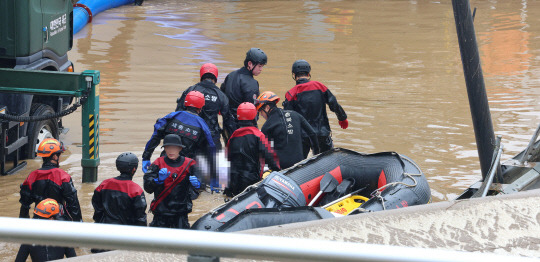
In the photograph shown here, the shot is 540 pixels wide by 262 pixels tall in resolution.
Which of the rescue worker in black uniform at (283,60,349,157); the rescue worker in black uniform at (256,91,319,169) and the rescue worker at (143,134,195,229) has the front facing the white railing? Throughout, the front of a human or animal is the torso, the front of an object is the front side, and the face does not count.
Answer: the rescue worker

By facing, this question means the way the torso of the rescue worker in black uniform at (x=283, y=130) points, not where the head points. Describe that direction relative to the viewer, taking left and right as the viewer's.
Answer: facing away from the viewer and to the left of the viewer

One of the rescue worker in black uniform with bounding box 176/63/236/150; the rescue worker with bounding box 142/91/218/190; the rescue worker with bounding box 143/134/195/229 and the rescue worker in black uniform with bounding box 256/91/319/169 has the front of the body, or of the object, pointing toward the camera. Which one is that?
the rescue worker with bounding box 143/134/195/229

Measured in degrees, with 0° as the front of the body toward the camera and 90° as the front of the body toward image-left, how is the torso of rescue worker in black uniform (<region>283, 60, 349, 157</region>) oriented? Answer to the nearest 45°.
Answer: approximately 180°

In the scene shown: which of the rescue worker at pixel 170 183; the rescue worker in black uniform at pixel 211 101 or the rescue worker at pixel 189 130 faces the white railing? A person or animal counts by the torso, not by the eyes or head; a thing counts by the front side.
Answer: the rescue worker at pixel 170 183

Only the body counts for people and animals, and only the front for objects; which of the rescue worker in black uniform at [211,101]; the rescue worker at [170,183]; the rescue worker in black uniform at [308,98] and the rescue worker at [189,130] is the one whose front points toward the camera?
the rescue worker at [170,183]

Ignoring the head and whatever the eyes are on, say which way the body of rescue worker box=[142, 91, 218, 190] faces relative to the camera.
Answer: away from the camera

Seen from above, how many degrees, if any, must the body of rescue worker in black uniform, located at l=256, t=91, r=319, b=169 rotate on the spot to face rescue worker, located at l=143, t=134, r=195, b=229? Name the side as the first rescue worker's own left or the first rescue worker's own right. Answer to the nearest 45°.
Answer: approximately 90° to the first rescue worker's own left

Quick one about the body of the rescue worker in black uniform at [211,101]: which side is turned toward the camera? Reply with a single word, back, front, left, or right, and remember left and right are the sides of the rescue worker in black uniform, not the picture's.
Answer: back

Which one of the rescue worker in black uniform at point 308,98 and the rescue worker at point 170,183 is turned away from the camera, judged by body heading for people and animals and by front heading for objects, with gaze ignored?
the rescue worker in black uniform

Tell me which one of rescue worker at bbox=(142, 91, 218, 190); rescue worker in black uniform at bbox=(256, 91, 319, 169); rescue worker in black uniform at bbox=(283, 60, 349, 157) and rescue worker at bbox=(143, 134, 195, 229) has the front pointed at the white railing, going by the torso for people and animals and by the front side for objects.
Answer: rescue worker at bbox=(143, 134, 195, 229)
